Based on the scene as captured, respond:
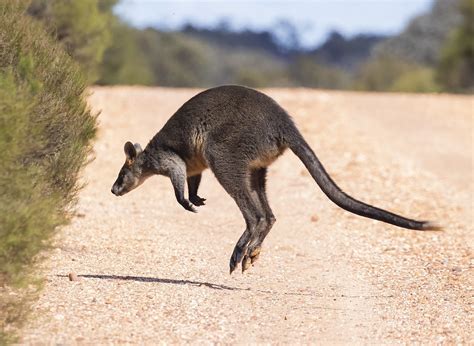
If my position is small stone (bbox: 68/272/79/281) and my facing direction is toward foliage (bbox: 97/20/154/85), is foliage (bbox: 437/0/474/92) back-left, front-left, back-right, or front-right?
front-right

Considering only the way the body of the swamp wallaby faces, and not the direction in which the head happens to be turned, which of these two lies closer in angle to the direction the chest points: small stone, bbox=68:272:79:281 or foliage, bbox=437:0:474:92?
the small stone

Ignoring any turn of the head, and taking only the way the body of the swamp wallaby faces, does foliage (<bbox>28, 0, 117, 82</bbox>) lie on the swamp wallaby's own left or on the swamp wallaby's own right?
on the swamp wallaby's own right

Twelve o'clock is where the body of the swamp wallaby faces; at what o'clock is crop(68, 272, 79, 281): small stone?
The small stone is roughly at 11 o'clock from the swamp wallaby.

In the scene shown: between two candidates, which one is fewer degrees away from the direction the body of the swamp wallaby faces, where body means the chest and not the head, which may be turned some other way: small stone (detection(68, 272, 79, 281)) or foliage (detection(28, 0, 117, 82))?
the small stone

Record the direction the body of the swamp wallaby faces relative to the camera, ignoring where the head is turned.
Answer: to the viewer's left

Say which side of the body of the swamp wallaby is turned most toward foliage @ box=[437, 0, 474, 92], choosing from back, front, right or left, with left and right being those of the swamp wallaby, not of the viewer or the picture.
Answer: right

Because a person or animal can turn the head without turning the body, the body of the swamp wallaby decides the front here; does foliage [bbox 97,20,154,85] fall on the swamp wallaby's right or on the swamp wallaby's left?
on the swamp wallaby's right
